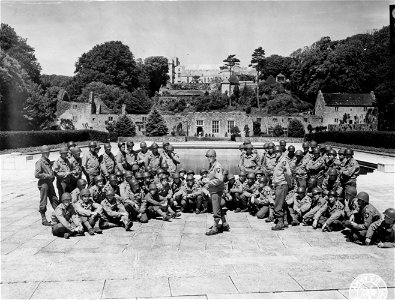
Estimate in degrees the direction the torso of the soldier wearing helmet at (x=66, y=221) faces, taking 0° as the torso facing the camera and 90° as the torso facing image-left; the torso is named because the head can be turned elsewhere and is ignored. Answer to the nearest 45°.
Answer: approximately 315°

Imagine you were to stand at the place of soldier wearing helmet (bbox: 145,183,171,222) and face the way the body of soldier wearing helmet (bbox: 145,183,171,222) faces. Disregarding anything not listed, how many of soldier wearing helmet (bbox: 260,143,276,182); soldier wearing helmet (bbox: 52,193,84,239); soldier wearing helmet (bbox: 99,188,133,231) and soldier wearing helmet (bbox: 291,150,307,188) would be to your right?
2

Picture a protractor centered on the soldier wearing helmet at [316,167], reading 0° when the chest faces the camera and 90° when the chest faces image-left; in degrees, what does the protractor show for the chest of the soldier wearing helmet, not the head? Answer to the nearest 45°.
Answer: approximately 45°

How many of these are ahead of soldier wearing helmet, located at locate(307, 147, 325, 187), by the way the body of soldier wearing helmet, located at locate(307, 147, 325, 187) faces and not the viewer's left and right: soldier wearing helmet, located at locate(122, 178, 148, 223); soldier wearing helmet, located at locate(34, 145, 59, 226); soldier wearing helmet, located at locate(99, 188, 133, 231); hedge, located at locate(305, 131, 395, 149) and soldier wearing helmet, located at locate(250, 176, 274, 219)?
4

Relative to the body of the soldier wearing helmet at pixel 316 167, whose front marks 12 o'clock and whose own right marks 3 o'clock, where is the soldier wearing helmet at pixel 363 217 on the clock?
the soldier wearing helmet at pixel 363 217 is roughly at 10 o'clock from the soldier wearing helmet at pixel 316 167.

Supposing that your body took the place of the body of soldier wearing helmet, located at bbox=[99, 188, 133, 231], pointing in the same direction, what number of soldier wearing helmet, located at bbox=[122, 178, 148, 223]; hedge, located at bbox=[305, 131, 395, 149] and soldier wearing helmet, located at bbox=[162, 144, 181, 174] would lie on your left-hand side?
3

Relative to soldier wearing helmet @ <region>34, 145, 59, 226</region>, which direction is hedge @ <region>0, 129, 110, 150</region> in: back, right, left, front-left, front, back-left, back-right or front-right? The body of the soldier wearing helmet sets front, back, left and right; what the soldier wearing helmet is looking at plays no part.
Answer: back-left

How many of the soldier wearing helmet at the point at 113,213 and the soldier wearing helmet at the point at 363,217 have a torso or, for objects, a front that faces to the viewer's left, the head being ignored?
1

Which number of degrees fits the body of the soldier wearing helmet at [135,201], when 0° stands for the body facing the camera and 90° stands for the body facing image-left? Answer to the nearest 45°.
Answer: approximately 315°

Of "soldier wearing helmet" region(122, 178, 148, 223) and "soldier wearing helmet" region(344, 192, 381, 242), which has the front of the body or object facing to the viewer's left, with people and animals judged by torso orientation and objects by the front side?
"soldier wearing helmet" region(344, 192, 381, 242)
